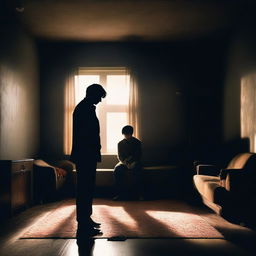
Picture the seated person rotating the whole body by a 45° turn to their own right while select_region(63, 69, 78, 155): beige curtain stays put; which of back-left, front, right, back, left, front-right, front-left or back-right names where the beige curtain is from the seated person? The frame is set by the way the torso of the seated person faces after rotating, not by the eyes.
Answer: right

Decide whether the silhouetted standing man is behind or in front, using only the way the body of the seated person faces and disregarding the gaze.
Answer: in front

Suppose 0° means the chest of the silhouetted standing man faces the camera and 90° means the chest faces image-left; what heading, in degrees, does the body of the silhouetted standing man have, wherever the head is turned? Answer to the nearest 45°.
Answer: approximately 270°

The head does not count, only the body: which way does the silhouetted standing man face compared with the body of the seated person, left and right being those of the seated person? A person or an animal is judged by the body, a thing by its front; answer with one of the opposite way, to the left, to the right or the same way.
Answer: to the left

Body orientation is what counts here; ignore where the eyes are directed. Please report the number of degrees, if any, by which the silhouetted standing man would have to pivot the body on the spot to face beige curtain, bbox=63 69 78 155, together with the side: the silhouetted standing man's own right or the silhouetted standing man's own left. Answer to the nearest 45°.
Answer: approximately 90° to the silhouetted standing man's own left

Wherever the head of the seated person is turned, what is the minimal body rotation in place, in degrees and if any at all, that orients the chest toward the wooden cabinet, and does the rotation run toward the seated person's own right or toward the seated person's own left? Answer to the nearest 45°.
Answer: approximately 45° to the seated person's own right

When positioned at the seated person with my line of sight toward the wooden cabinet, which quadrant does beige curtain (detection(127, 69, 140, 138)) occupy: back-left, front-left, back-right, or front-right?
back-right

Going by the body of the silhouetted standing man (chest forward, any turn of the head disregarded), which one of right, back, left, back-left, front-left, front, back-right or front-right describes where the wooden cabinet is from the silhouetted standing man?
back-left

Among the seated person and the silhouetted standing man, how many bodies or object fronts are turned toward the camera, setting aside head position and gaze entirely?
1

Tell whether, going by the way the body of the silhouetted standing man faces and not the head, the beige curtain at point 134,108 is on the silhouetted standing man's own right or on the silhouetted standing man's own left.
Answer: on the silhouetted standing man's own left

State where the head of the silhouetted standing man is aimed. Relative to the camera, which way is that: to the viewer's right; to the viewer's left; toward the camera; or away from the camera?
to the viewer's right
